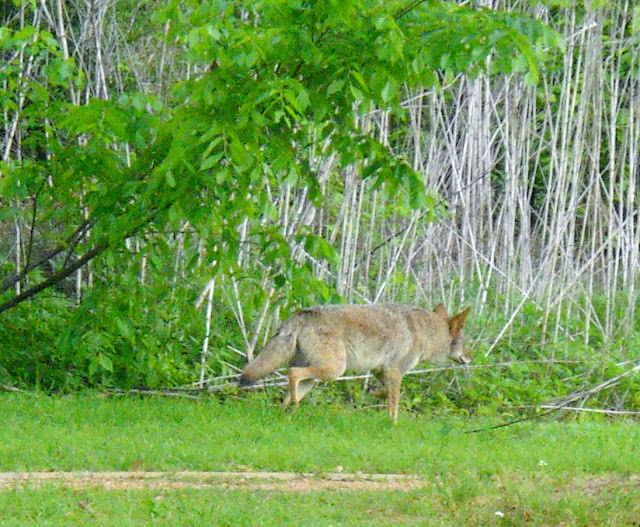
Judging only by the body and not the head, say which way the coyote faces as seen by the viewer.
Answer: to the viewer's right
